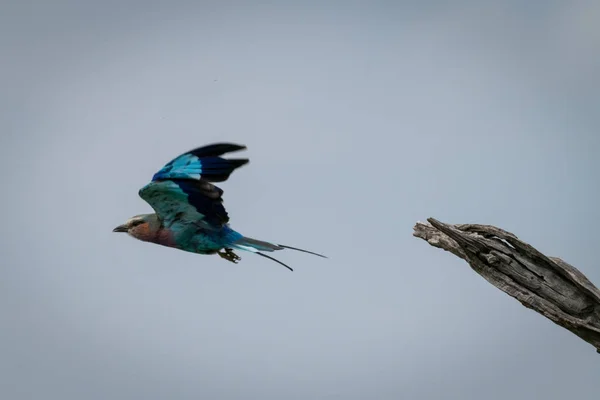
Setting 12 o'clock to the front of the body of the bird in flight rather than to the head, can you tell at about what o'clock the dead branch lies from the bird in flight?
The dead branch is roughly at 7 o'clock from the bird in flight.

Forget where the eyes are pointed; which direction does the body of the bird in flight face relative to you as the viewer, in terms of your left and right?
facing to the left of the viewer
